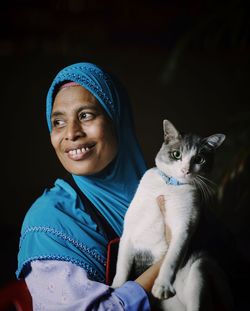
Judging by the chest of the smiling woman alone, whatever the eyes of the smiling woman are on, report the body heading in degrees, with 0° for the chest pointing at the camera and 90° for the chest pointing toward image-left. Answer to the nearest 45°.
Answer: approximately 315°

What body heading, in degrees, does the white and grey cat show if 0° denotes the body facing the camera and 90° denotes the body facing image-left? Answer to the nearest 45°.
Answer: approximately 45°
